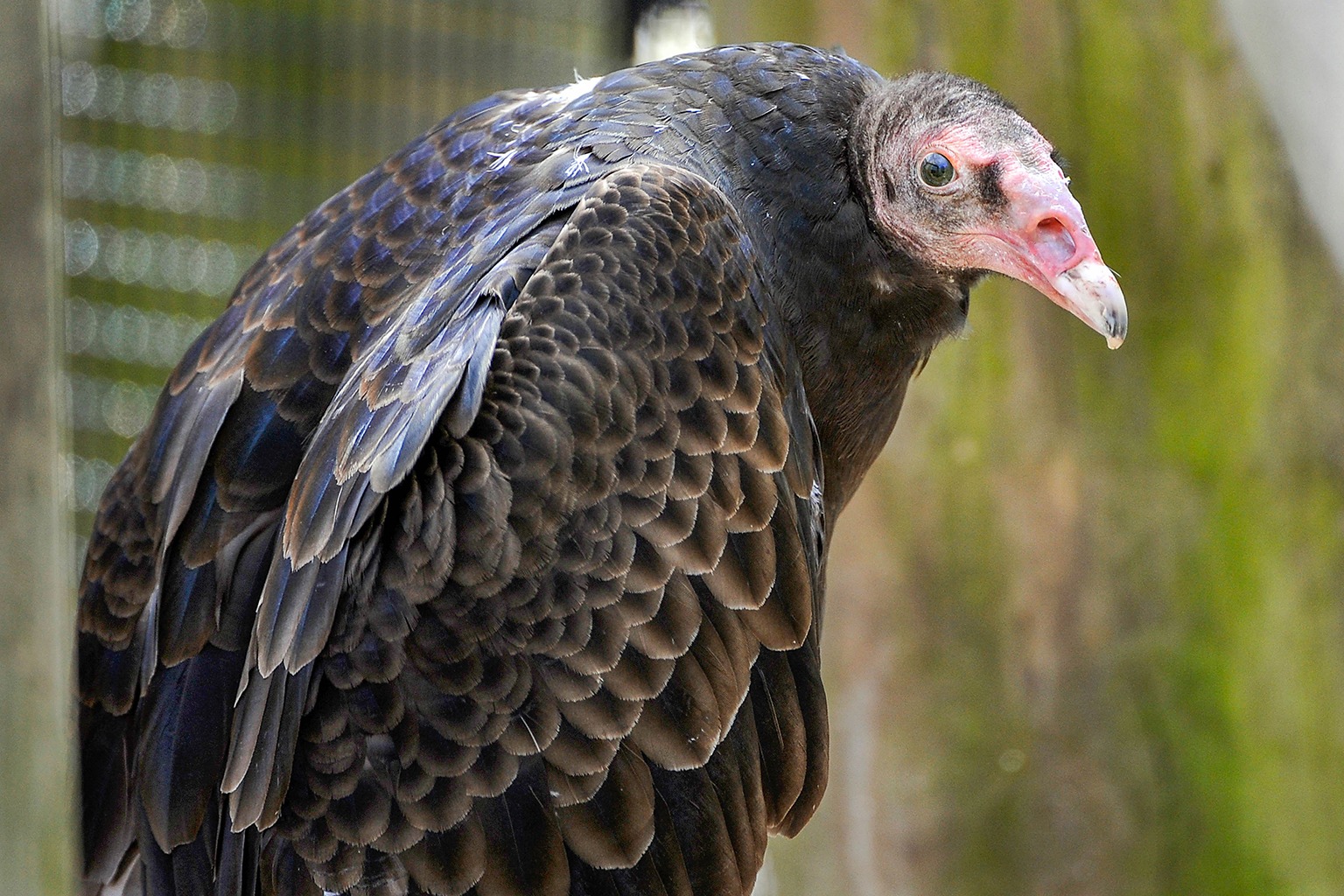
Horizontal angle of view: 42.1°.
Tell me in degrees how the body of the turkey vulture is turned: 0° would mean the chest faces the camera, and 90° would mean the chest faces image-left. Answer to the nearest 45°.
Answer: approximately 270°
